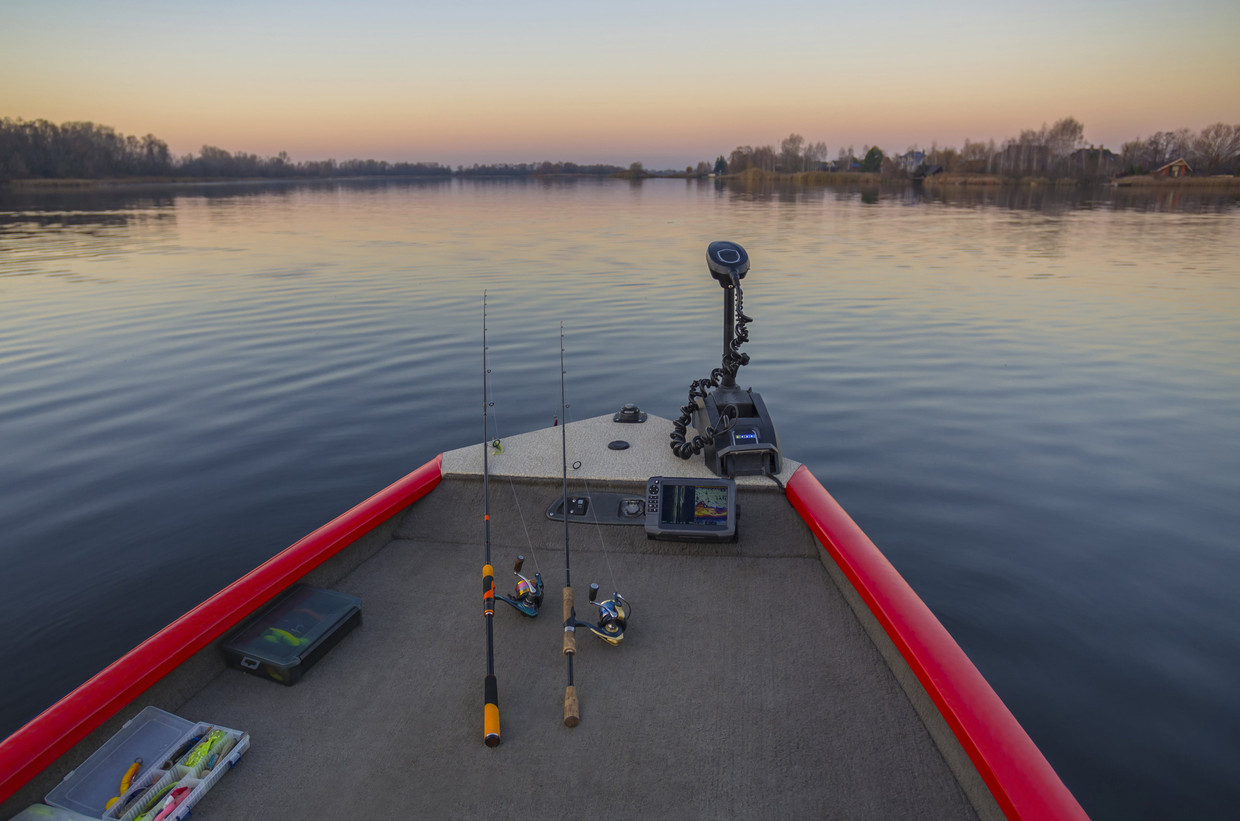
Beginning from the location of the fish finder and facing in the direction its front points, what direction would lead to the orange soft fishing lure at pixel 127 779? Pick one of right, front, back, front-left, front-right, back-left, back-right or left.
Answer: front-right

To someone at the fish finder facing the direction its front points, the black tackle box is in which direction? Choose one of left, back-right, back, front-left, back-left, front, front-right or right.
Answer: front-right

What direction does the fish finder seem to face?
toward the camera

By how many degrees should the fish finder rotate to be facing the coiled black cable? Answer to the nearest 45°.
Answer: approximately 180°

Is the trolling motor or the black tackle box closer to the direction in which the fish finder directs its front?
the black tackle box
